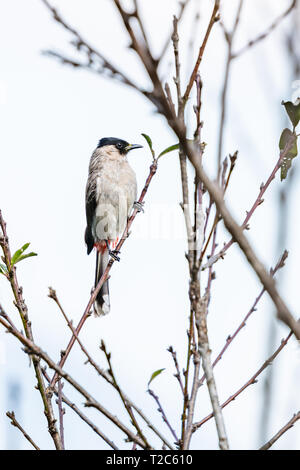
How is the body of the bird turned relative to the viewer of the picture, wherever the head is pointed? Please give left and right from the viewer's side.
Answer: facing the viewer and to the right of the viewer
